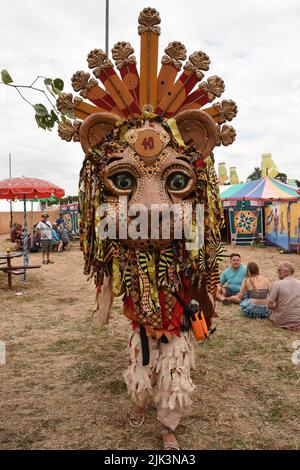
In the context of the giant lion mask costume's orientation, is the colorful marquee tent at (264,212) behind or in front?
behind

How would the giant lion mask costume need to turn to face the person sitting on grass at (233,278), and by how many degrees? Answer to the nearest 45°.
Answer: approximately 180°

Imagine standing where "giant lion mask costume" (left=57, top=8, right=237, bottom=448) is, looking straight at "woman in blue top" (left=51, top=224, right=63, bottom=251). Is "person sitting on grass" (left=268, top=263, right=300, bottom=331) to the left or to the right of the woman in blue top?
right

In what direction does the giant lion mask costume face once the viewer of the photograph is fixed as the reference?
facing the viewer

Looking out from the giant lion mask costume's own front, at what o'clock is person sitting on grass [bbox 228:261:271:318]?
The person sitting on grass is roughly at 7 o'clock from the giant lion mask costume.

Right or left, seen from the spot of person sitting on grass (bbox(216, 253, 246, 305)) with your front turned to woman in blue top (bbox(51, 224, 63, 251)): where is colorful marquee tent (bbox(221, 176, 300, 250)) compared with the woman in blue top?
right

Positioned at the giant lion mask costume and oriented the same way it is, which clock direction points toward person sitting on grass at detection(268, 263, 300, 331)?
The person sitting on grass is roughly at 7 o'clock from the giant lion mask costume.

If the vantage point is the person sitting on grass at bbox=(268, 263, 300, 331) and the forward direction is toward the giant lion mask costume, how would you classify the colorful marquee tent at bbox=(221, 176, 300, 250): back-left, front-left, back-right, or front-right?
back-right

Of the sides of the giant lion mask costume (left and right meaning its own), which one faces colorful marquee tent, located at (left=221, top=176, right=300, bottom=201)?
back
